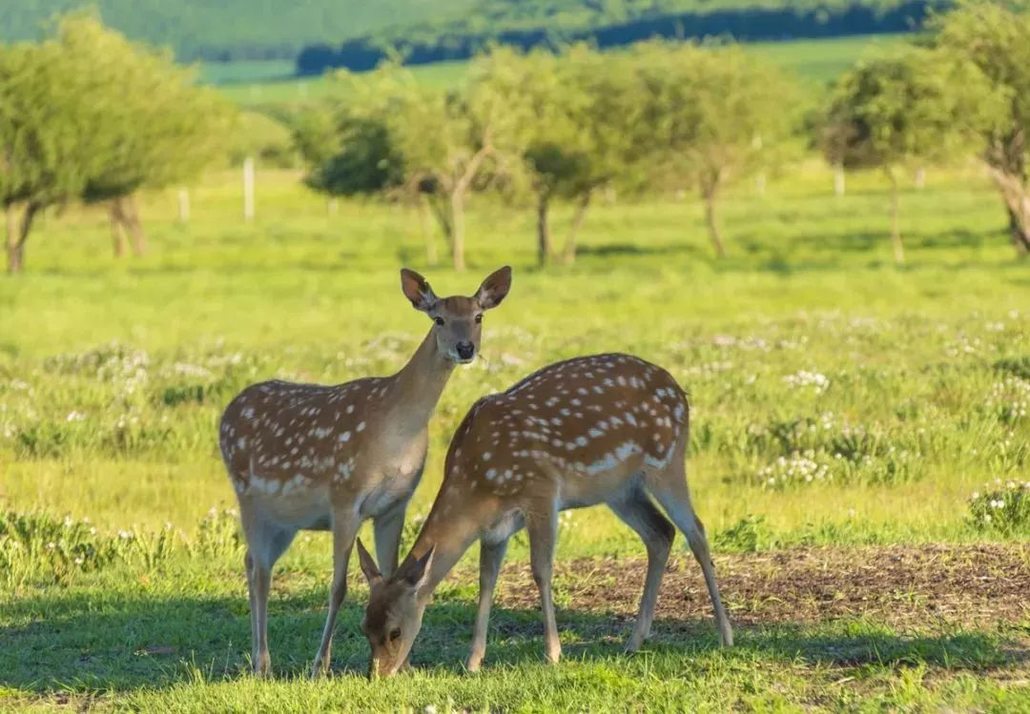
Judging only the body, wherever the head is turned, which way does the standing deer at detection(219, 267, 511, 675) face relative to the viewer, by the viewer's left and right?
facing the viewer and to the right of the viewer
